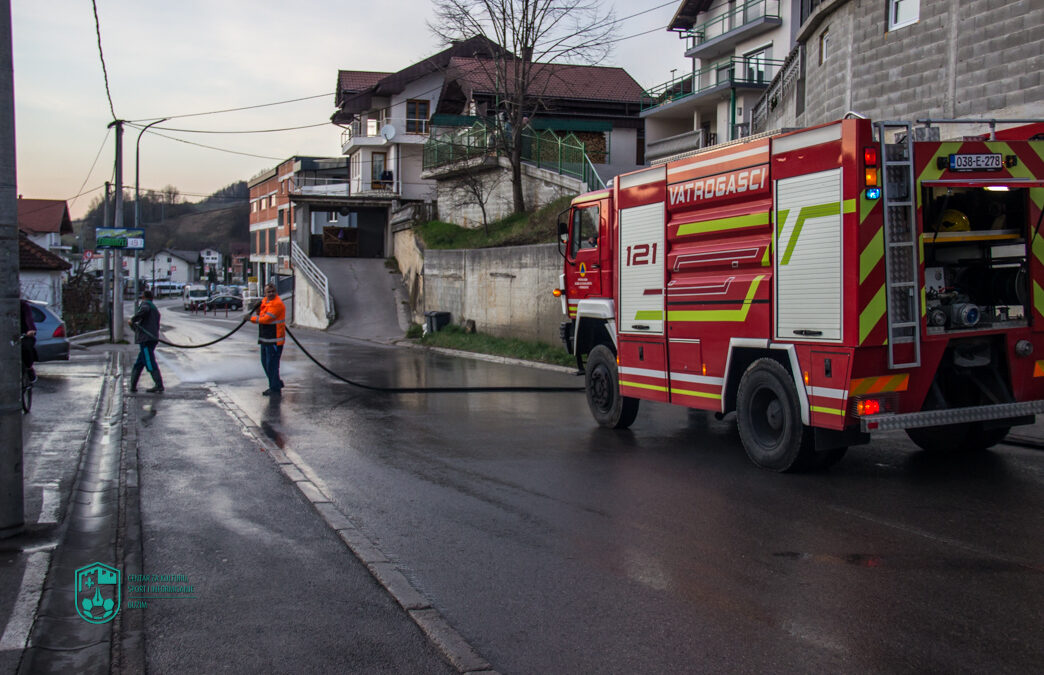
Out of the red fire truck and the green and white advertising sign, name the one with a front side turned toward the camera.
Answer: the green and white advertising sign

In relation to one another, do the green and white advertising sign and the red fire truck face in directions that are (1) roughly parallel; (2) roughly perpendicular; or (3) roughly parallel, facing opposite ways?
roughly parallel, facing opposite ways

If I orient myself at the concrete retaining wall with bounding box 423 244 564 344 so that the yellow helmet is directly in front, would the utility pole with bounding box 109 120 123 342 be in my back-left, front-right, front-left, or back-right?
back-right

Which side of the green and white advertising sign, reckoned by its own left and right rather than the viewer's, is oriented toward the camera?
front

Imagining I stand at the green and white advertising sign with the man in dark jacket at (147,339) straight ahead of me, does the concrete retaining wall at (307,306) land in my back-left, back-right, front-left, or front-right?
back-left

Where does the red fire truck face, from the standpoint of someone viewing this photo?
facing away from the viewer and to the left of the viewer

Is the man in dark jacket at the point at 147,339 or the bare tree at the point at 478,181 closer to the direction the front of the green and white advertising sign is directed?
the man in dark jacket

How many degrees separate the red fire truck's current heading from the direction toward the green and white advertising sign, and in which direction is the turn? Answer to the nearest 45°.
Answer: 0° — it already faces it

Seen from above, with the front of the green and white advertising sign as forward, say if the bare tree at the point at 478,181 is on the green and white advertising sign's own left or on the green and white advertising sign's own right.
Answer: on the green and white advertising sign's own left

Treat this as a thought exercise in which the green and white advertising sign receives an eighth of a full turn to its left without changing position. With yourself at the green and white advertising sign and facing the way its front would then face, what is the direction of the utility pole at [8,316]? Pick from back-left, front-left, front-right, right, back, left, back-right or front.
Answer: front-right

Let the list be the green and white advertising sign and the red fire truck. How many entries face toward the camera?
1

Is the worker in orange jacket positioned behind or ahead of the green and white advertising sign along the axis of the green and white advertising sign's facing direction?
ahead

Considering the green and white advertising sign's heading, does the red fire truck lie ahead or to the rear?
ahead
